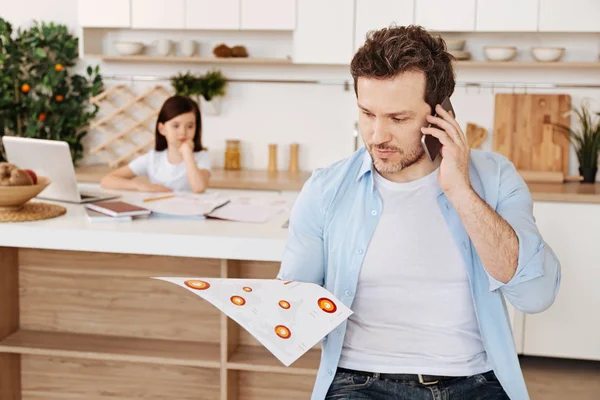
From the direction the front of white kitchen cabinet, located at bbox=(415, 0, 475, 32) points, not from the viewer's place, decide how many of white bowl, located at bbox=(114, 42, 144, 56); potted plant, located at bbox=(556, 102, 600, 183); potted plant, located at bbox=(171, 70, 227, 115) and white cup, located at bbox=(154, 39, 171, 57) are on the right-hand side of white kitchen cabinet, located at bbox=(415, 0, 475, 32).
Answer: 3

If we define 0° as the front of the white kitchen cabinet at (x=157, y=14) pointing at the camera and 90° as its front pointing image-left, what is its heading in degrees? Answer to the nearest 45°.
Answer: approximately 0°

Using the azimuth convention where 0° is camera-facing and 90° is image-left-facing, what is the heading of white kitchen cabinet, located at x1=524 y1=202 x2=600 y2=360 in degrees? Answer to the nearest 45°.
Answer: approximately 0°
